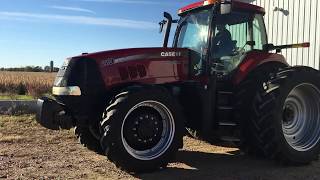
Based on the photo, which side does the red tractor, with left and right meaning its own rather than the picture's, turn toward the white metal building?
back

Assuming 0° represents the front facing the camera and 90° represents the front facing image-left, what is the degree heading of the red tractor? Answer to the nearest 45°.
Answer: approximately 45°
